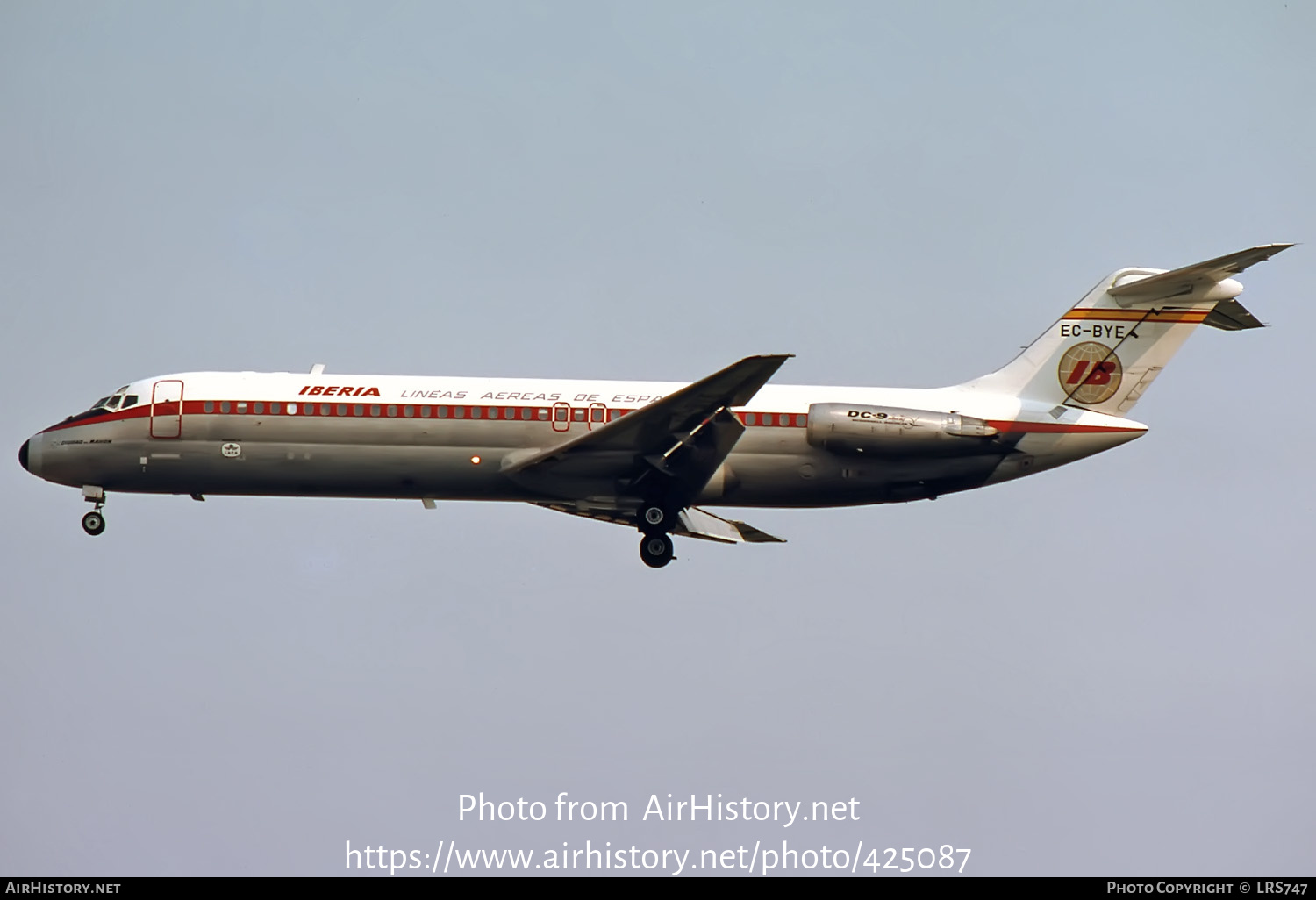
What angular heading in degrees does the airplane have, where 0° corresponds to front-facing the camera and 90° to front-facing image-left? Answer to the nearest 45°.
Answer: approximately 90°
